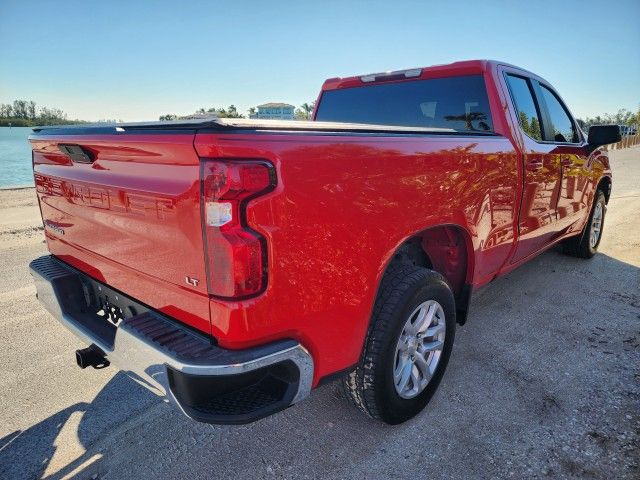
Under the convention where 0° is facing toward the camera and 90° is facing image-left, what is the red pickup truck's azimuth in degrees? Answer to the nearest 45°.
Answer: approximately 225°
